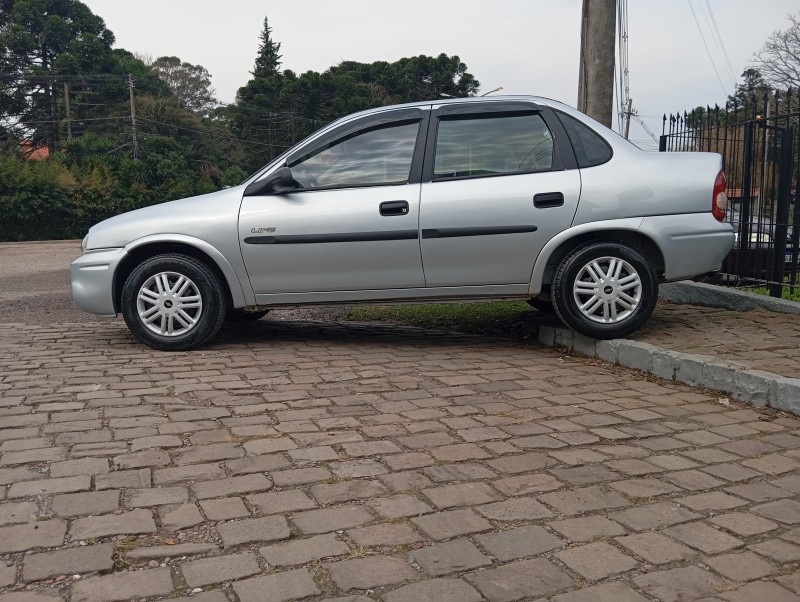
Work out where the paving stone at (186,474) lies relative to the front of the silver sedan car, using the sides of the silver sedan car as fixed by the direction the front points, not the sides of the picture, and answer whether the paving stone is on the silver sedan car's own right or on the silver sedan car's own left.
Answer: on the silver sedan car's own left

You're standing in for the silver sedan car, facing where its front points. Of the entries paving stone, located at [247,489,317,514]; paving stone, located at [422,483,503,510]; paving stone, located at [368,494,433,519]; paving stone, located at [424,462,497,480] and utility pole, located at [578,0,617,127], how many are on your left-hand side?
4

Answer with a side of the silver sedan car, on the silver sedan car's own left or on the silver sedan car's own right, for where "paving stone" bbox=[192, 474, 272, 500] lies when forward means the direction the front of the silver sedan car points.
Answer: on the silver sedan car's own left

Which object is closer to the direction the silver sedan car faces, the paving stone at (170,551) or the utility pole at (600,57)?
the paving stone

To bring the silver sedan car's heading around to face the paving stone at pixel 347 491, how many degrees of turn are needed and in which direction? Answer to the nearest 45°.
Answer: approximately 90° to its left

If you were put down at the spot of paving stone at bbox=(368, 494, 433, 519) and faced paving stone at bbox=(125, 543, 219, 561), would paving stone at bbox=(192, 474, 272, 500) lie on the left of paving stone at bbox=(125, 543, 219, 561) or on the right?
right

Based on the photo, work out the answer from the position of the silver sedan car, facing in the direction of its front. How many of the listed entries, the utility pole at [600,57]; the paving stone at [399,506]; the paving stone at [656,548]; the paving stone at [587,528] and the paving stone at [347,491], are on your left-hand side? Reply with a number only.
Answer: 4

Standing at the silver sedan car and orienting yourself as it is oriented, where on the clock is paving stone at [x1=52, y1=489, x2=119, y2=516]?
The paving stone is roughly at 10 o'clock from the silver sedan car.

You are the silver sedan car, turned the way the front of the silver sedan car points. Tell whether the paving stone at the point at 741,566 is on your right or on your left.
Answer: on your left

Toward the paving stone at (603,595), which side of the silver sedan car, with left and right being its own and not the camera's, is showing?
left

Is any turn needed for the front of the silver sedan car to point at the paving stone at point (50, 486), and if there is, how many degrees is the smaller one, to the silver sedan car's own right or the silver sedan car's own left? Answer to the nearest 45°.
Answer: approximately 45° to the silver sedan car's own left

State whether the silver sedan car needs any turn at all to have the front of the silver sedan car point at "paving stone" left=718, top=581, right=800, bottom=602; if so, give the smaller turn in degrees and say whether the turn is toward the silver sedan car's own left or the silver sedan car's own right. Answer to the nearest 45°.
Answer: approximately 90° to the silver sedan car's own left

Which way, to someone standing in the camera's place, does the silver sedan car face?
facing to the left of the viewer

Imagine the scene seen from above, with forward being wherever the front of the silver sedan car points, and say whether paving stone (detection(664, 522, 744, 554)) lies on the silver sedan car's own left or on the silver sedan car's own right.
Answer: on the silver sedan car's own left

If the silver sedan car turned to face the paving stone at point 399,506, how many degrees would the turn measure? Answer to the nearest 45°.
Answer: approximately 90° to its left
